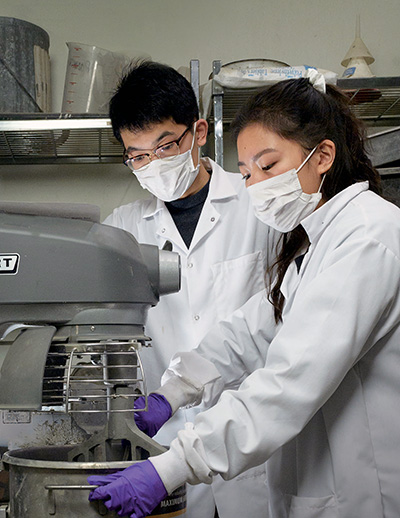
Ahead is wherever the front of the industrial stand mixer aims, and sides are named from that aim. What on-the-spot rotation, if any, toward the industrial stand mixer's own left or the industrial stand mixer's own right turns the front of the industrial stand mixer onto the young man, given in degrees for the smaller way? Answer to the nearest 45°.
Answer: approximately 90° to the industrial stand mixer's own left

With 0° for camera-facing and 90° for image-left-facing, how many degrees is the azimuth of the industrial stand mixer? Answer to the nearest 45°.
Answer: approximately 270°

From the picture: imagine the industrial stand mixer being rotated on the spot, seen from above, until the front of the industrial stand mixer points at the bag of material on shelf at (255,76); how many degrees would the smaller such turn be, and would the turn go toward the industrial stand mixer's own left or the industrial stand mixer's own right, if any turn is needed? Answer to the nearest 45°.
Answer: approximately 90° to the industrial stand mixer's own left

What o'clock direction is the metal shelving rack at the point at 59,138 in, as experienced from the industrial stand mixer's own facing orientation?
The metal shelving rack is roughly at 9 o'clock from the industrial stand mixer.
